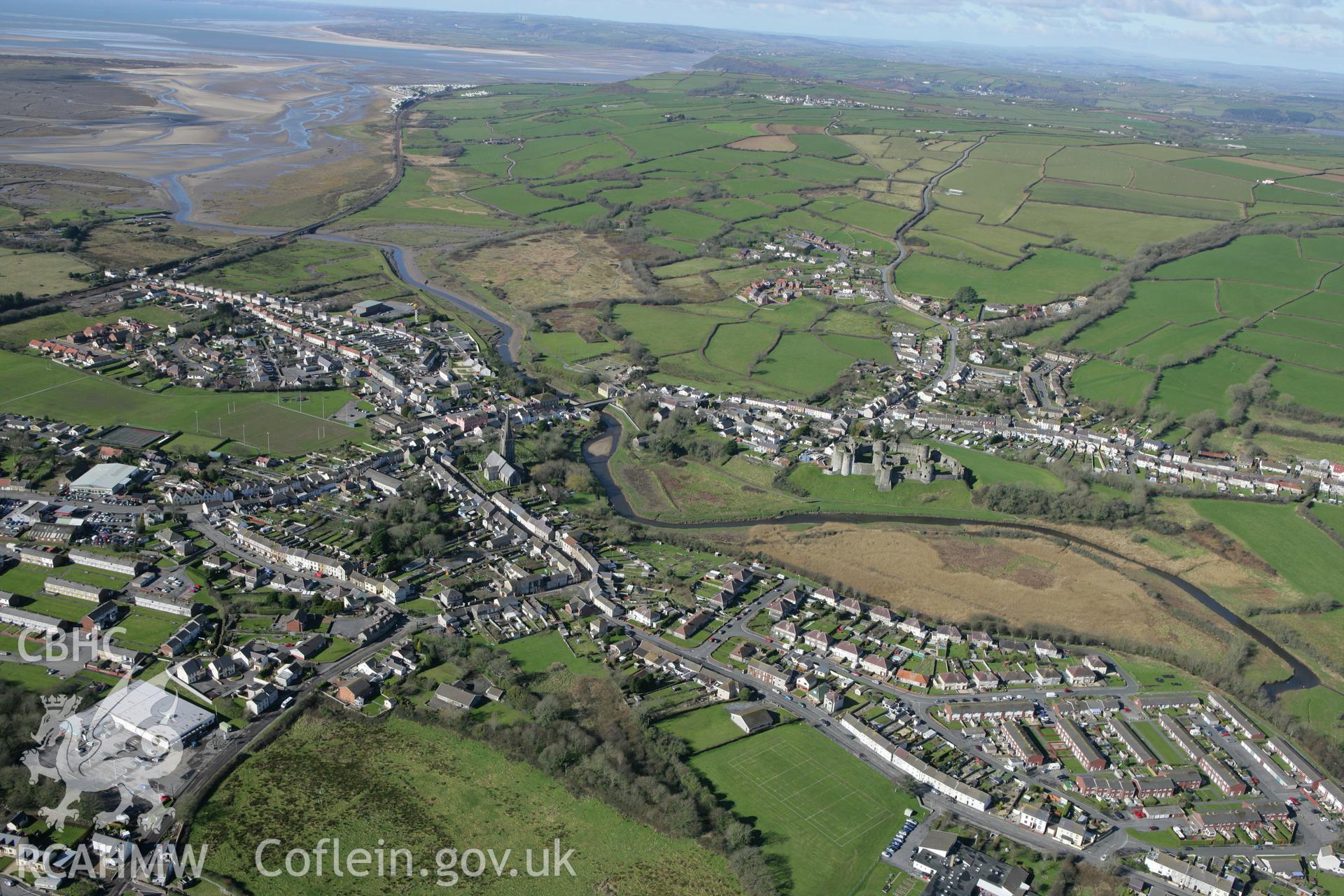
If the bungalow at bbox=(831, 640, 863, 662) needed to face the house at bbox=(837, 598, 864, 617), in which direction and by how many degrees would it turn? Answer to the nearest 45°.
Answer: approximately 135° to its right

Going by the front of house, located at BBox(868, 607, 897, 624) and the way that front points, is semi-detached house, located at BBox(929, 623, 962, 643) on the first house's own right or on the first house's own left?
on the first house's own left

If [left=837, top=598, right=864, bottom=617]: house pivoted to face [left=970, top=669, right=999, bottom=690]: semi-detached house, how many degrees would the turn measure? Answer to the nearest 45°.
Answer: approximately 90° to its left

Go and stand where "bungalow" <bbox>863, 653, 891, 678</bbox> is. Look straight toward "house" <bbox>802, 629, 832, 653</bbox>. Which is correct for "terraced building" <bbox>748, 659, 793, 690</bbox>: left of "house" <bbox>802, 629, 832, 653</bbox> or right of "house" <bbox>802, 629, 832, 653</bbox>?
left

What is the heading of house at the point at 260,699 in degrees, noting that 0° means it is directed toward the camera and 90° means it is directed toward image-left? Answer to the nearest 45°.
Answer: approximately 315°

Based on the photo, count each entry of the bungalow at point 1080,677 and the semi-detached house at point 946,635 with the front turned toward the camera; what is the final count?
2
